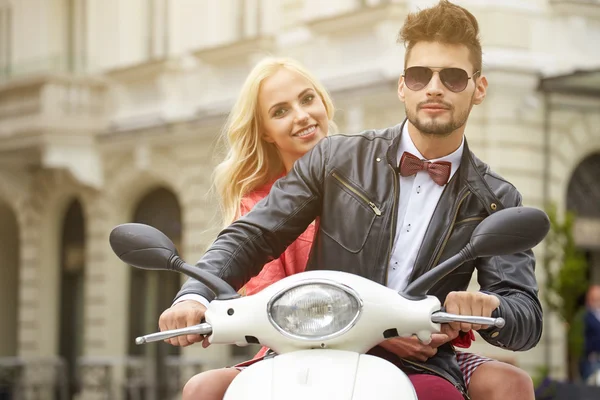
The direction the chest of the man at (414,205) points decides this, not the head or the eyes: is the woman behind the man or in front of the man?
behind

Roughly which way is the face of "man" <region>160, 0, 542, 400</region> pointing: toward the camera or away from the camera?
toward the camera

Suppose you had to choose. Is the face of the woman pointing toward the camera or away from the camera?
toward the camera

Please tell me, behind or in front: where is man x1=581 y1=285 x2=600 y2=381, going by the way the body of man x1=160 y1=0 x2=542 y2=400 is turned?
behind

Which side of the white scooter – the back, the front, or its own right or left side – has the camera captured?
front

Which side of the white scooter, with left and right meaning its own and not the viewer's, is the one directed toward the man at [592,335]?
back

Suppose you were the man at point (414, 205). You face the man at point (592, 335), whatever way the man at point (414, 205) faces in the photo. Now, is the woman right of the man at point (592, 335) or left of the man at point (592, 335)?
left
